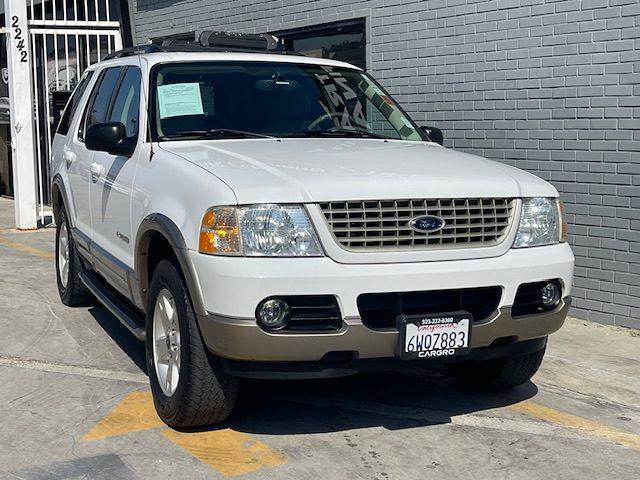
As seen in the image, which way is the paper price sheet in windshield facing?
toward the camera

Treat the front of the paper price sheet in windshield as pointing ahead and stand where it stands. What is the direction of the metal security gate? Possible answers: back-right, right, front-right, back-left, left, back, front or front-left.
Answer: back

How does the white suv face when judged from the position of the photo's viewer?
facing the viewer and to the right of the viewer

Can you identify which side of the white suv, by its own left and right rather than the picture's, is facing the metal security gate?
back
